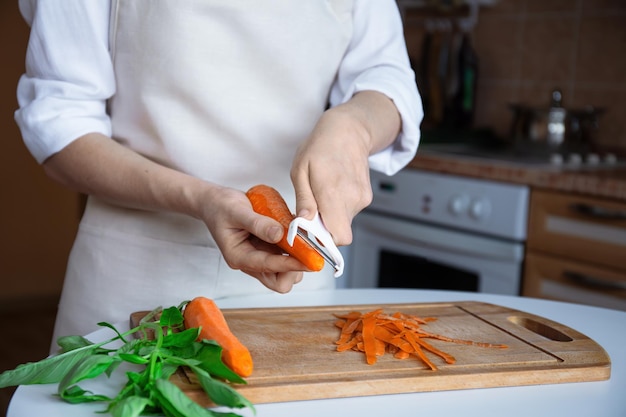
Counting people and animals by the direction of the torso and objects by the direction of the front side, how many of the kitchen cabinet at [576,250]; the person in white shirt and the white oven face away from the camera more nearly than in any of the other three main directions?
0

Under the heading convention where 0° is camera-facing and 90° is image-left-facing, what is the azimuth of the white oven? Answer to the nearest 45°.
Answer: approximately 45°

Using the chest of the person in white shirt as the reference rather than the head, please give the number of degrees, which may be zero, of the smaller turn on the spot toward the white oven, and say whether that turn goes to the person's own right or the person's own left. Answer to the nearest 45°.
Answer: approximately 135° to the person's own left

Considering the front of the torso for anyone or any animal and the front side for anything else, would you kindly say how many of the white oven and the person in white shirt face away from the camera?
0

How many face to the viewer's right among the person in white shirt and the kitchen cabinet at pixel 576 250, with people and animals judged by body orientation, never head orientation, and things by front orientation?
0

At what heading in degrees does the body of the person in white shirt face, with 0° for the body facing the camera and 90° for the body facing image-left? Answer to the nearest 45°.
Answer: approximately 0°

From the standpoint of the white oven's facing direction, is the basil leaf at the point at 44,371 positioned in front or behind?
in front

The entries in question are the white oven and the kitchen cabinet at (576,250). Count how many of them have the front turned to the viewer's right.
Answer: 0

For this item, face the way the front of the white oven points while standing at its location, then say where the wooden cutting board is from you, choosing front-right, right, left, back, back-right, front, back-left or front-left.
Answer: front-left

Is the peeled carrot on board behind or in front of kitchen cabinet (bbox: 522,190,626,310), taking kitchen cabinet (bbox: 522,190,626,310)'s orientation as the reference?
in front

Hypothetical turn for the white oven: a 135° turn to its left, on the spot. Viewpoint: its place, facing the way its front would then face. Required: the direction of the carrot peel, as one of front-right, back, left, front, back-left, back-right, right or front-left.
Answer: right

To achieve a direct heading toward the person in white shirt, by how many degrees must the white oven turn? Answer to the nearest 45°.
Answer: approximately 45° to its left

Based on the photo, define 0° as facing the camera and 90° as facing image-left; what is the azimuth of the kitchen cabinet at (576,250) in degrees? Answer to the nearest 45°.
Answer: approximately 45°
